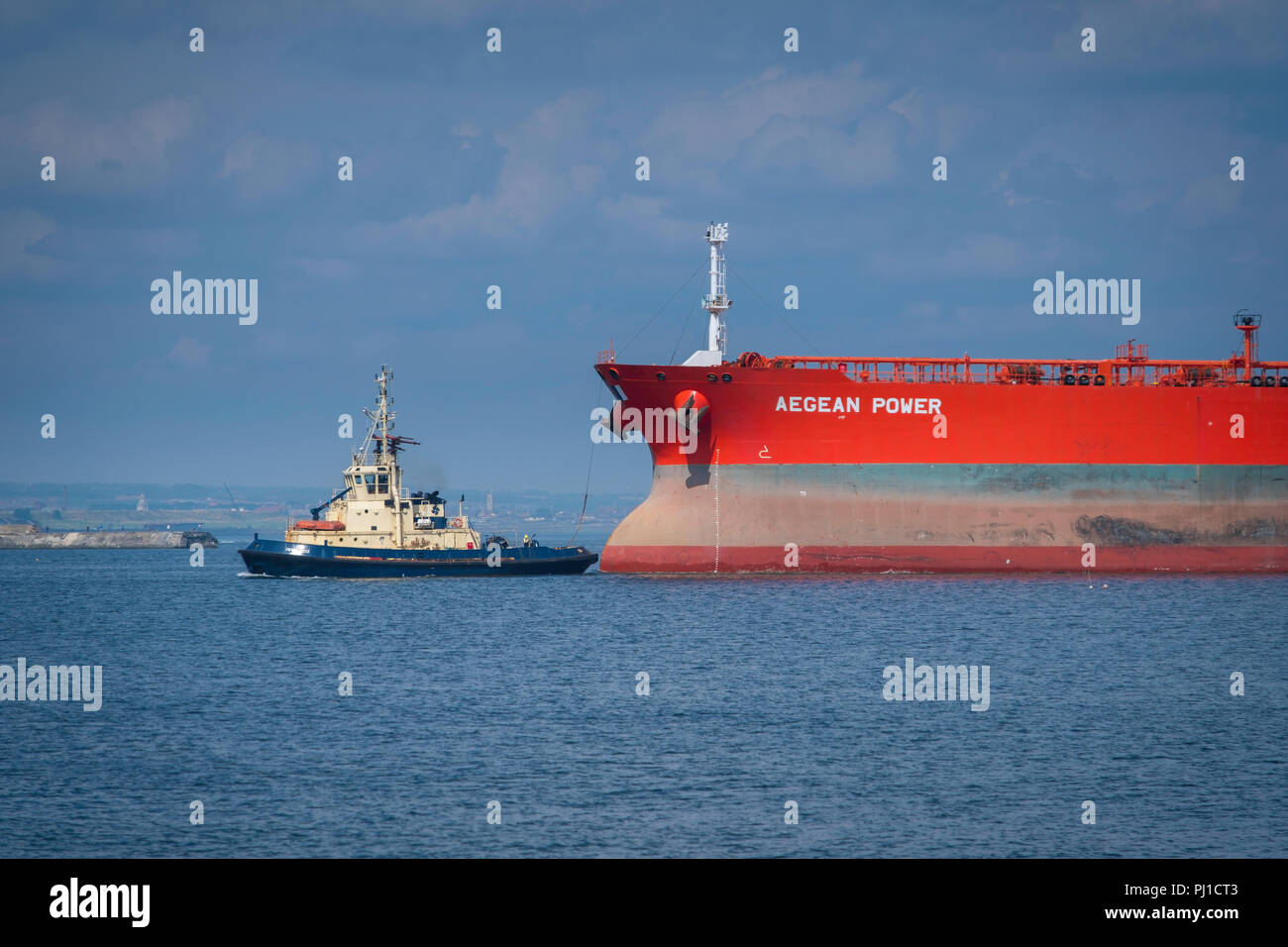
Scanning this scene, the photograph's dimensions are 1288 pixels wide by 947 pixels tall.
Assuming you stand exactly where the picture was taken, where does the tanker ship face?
facing to the left of the viewer
